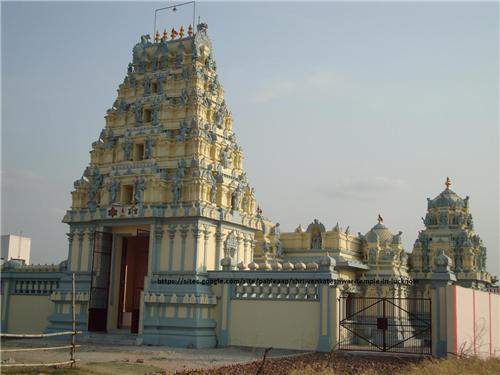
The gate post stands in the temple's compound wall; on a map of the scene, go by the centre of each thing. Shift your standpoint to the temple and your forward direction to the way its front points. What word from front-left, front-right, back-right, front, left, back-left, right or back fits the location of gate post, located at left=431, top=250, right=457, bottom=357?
left

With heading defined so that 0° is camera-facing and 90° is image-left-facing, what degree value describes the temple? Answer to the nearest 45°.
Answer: approximately 45°
